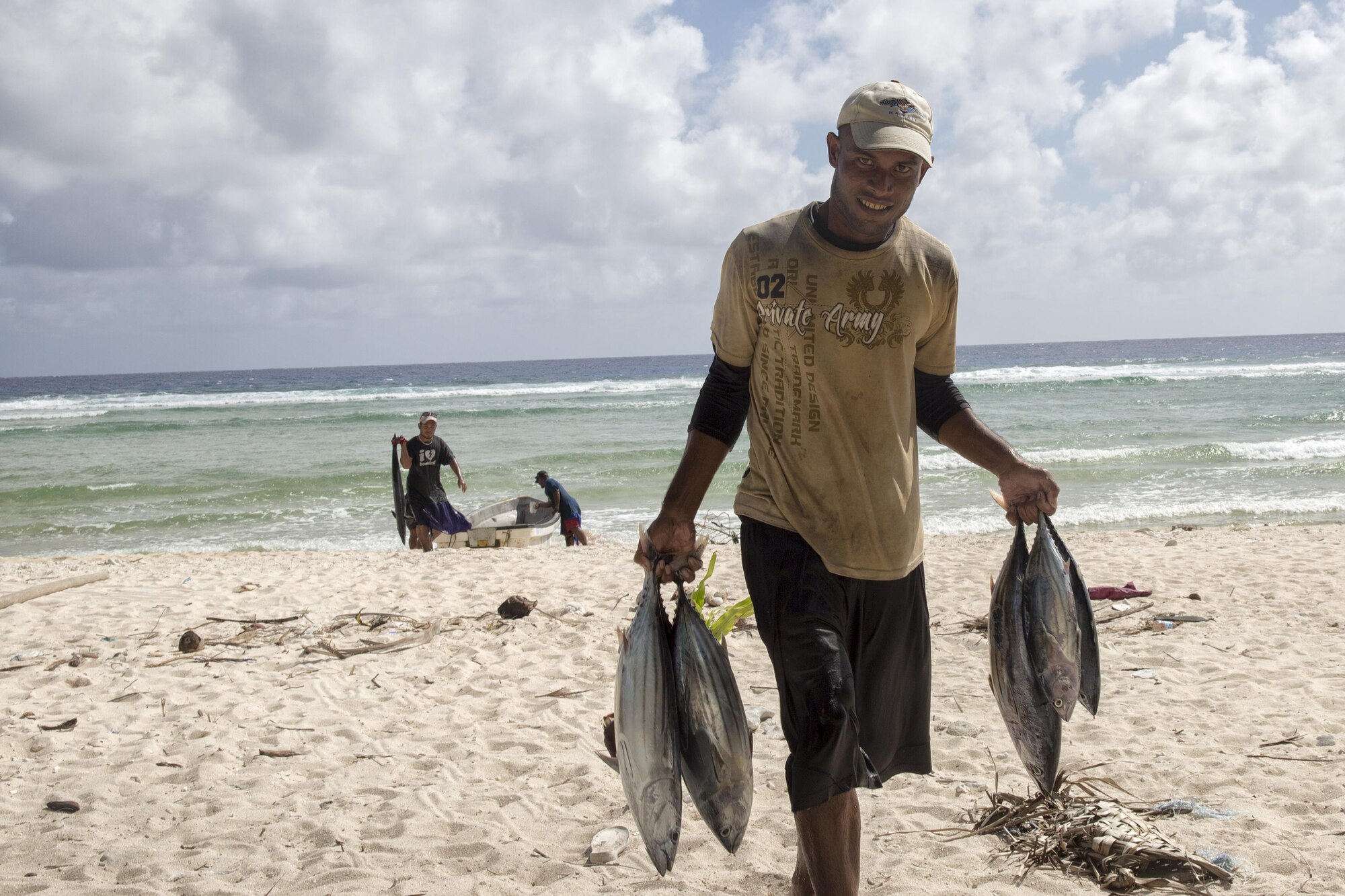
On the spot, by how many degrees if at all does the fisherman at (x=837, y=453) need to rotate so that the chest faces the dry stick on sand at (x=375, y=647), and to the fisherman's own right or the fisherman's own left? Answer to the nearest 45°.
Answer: approximately 135° to the fisherman's own right

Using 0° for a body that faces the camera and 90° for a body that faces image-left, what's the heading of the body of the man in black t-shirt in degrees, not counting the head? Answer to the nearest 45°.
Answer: approximately 0°

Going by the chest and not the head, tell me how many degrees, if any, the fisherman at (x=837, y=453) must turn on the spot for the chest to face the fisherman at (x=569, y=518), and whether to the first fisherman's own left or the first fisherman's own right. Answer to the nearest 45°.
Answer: approximately 180°

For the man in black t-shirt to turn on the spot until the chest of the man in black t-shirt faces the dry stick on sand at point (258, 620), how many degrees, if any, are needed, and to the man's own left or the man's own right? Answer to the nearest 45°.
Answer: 0° — they already face it

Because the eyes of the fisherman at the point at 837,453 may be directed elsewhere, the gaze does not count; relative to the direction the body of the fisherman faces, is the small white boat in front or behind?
behind

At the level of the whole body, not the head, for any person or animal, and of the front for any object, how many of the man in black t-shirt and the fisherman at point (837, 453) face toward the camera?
2
